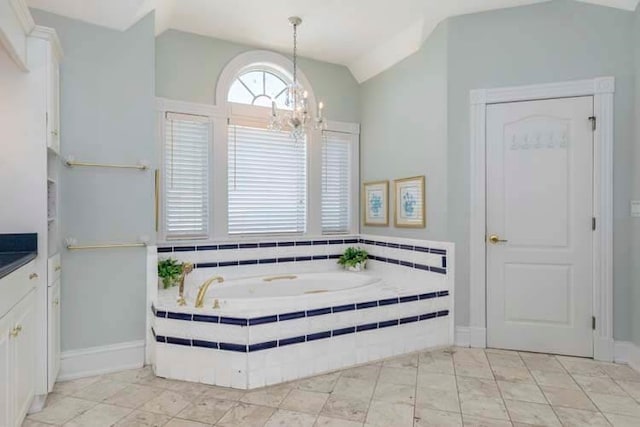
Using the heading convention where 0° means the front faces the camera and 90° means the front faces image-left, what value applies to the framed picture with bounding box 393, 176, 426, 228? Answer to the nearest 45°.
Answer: approximately 45°

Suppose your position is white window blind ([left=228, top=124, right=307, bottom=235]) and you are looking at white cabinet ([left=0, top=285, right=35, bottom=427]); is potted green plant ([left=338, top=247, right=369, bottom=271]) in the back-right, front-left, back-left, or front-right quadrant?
back-left

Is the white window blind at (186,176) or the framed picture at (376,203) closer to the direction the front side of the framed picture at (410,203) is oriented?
the white window blind

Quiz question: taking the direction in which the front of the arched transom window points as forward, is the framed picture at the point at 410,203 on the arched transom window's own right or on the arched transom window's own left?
on the arched transom window's own left

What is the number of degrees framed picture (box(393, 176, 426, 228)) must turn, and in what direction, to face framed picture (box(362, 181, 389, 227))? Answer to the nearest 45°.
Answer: approximately 90° to its right

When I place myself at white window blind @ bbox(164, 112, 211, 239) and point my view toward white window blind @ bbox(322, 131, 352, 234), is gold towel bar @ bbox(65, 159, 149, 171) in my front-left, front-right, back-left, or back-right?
back-right

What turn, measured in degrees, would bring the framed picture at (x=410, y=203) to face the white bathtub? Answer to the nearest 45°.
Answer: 0° — it already faces it
